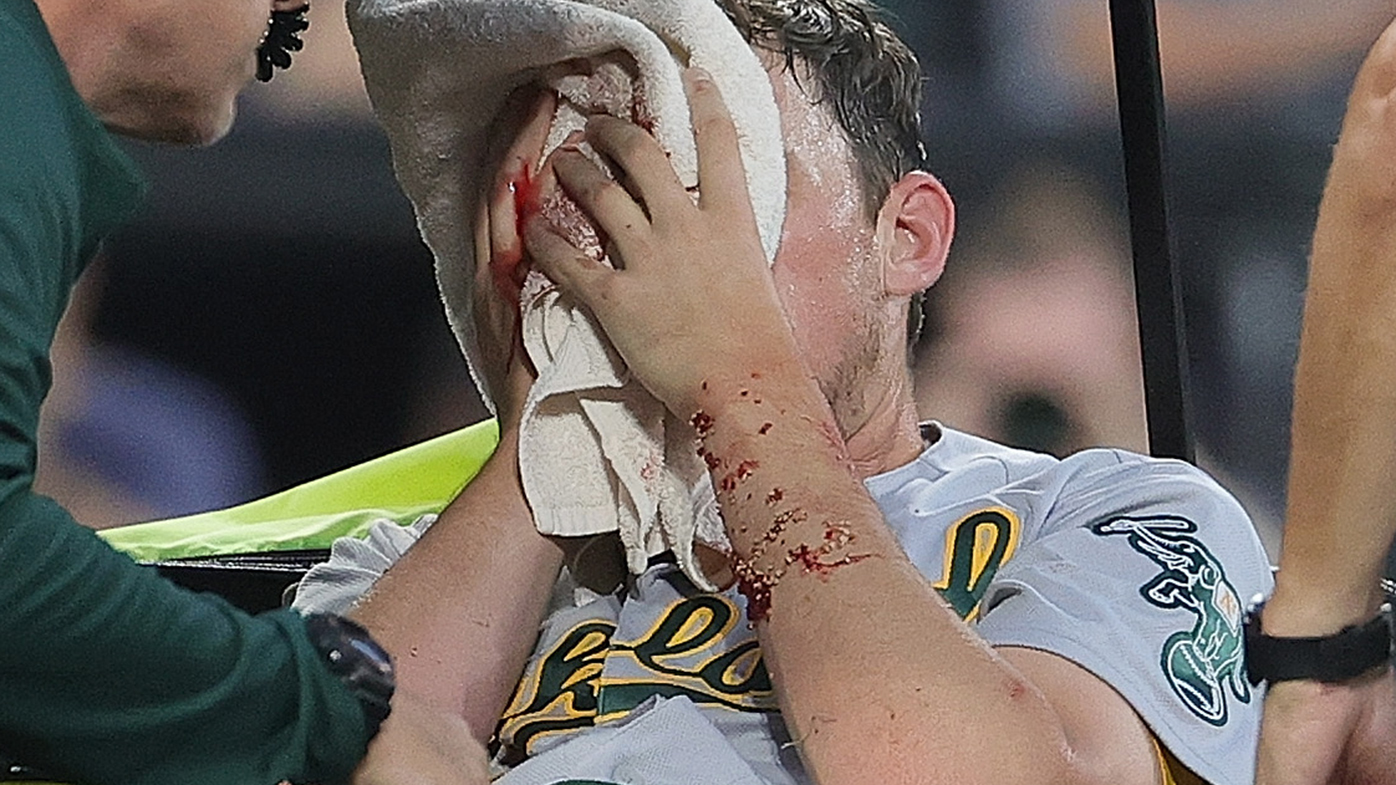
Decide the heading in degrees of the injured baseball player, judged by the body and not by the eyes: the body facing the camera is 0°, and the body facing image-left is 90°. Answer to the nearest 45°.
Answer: approximately 45°

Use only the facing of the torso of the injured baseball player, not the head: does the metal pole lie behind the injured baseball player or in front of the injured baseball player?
behind
